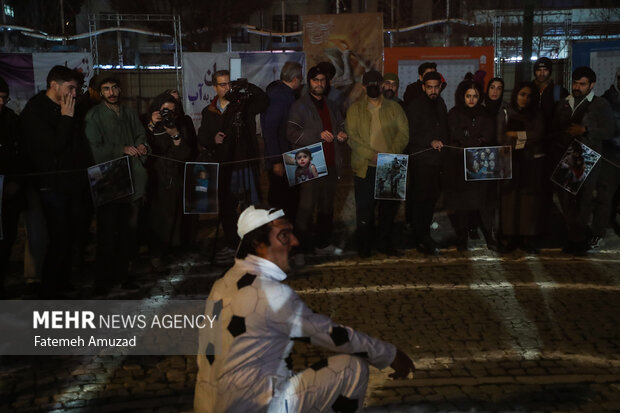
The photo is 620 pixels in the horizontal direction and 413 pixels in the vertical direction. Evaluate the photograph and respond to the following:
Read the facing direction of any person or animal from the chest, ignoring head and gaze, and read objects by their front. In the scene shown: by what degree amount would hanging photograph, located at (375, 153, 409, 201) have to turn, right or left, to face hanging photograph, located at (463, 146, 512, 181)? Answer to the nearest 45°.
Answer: approximately 90° to its left

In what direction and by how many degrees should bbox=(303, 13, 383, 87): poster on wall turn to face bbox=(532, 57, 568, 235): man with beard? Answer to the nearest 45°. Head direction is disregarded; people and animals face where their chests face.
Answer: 0° — it already faces them

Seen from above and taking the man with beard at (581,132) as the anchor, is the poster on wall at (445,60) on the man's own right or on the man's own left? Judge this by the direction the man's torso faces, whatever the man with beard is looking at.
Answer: on the man's own right

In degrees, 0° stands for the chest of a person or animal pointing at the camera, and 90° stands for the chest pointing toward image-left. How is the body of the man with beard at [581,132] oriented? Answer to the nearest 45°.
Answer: approximately 45°

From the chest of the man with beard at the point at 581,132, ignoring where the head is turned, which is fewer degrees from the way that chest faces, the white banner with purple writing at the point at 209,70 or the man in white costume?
the man in white costume

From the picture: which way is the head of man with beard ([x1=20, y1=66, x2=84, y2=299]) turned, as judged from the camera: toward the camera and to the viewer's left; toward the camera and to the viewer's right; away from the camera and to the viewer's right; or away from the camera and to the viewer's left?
toward the camera and to the viewer's right

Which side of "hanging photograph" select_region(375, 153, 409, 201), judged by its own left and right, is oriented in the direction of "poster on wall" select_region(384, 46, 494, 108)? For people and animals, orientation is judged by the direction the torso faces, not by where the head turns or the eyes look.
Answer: back
